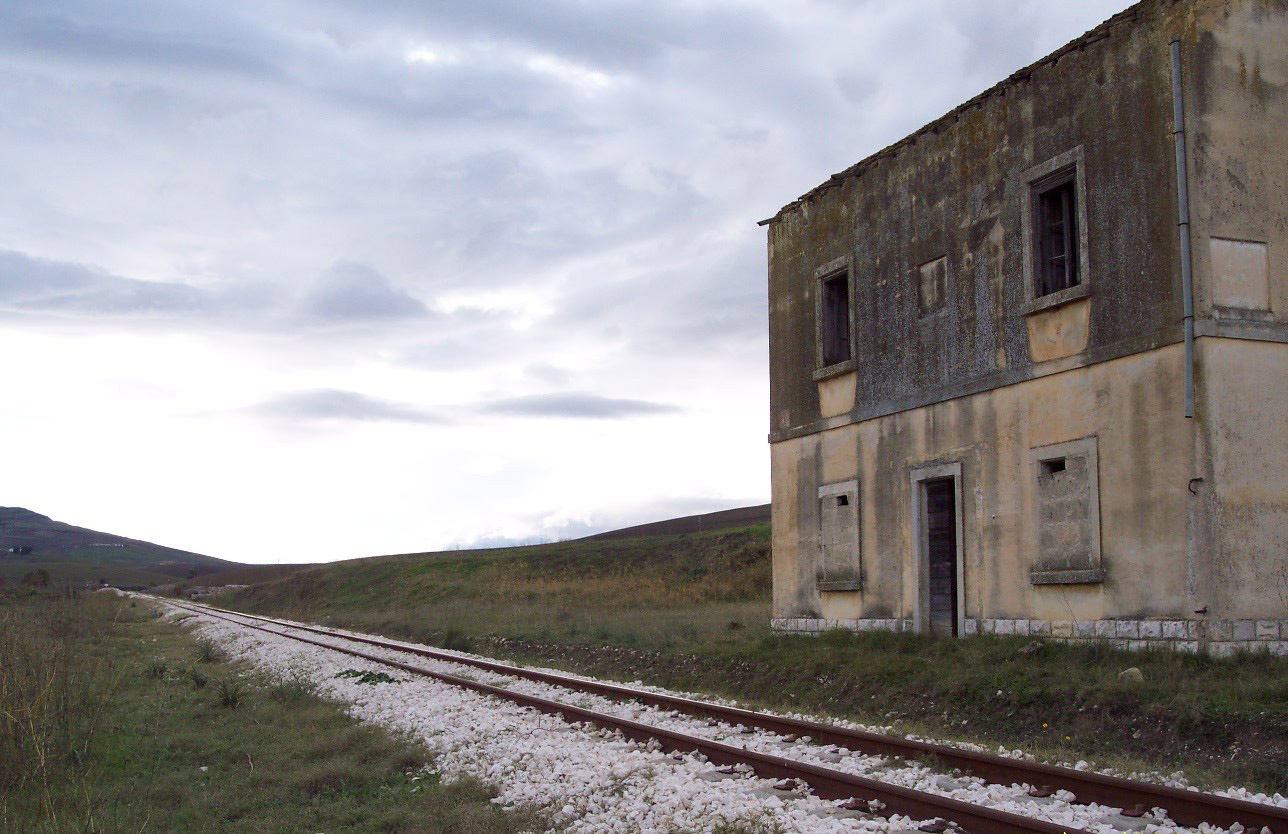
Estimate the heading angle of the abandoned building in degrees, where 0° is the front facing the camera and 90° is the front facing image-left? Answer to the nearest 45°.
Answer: approximately 45°
